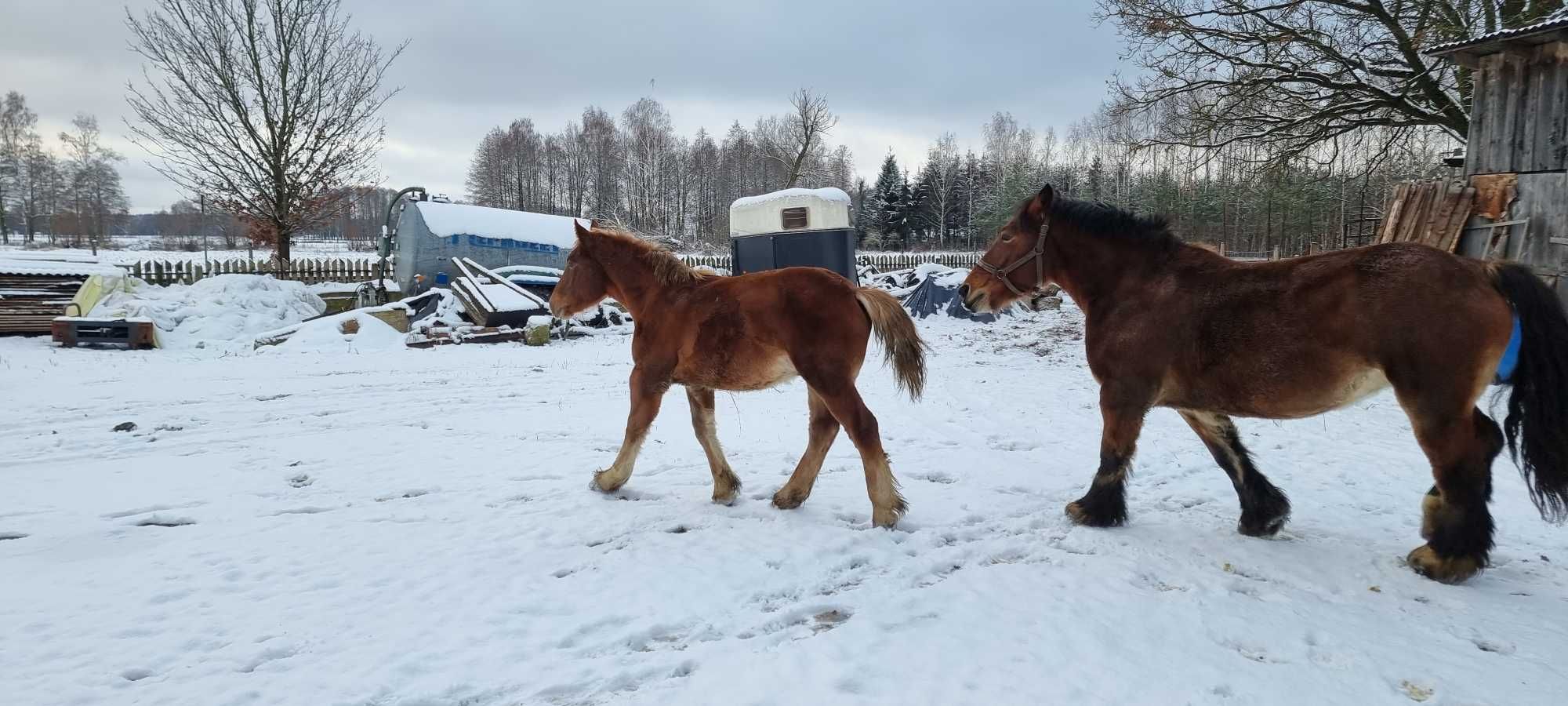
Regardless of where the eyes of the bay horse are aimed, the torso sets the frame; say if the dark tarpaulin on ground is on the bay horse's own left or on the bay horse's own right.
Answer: on the bay horse's own right

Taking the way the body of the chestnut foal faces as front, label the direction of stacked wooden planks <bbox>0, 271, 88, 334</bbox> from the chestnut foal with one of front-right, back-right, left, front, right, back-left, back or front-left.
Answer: front-right

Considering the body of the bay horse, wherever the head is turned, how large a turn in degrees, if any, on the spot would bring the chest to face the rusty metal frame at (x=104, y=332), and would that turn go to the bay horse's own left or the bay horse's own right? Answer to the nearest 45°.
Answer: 0° — it already faces it

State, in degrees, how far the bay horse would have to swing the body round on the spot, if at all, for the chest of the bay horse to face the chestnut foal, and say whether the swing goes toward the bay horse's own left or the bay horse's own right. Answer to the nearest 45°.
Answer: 0° — it already faces it

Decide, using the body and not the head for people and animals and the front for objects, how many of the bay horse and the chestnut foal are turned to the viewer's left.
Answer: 2

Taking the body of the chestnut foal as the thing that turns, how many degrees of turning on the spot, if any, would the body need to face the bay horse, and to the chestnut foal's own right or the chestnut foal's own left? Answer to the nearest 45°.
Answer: approximately 135° to the chestnut foal's own left

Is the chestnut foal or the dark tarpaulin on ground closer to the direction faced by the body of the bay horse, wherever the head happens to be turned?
the chestnut foal

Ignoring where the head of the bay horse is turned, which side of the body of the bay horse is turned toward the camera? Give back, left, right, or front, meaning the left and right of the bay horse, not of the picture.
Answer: left

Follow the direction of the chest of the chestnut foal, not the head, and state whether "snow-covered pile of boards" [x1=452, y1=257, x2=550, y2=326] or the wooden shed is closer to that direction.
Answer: the snow-covered pile of boards

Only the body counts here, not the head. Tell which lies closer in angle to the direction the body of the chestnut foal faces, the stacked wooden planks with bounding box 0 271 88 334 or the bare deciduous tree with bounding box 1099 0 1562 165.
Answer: the stacked wooden planks

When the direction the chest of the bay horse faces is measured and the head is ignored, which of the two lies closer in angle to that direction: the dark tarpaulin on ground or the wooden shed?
the dark tarpaulin on ground

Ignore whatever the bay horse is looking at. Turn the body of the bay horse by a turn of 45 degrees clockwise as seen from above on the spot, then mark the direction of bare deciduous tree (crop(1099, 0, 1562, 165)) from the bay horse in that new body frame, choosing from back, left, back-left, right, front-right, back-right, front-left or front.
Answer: front-right

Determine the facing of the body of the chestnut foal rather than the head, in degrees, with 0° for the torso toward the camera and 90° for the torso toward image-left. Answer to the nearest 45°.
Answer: approximately 90°
